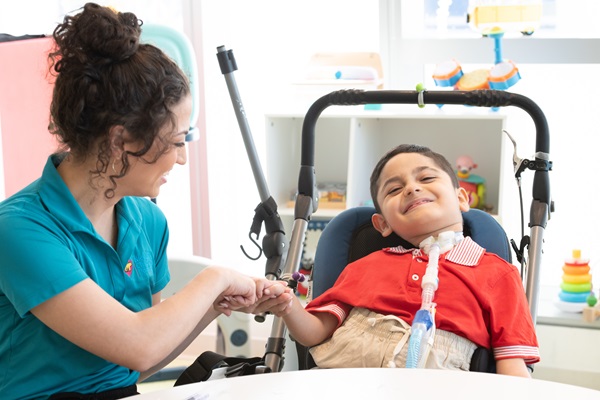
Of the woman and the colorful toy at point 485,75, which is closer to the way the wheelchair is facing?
the woman

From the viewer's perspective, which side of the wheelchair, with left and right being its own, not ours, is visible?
front

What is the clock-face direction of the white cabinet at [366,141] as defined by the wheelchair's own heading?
The white cabinet is roughly at 6 o'clock from the wheelchair.

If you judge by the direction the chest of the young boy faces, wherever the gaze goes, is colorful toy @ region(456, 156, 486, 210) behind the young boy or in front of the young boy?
behind

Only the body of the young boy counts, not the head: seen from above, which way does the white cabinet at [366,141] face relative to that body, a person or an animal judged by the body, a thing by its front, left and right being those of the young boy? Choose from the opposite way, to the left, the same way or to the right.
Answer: the same way

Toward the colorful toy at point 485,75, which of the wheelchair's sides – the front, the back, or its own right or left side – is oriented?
back

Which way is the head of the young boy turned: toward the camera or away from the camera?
toward the camera

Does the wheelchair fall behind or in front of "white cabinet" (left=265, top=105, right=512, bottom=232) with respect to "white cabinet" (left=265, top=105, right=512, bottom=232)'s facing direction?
in front

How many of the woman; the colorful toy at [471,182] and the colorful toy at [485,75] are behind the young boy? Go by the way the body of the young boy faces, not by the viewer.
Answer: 2

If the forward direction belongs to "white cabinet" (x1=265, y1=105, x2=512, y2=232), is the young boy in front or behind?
in front

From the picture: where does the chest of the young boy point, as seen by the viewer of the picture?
toward the camera

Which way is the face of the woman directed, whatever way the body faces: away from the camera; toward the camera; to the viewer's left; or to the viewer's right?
to the viewer's right

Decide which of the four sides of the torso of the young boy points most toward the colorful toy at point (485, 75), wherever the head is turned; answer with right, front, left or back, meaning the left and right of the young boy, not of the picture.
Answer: back

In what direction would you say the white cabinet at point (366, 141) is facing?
toward the camera

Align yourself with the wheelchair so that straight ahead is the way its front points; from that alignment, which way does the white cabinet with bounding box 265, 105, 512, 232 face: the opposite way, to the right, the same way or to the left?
the same way
